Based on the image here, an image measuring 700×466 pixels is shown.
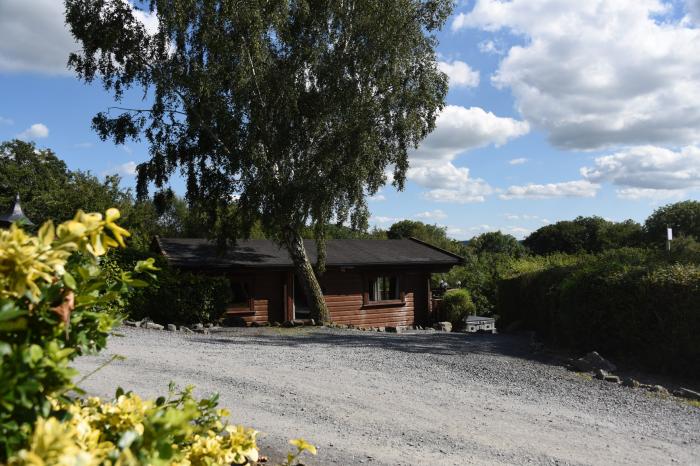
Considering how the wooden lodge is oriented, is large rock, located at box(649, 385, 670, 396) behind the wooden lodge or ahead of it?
ahead

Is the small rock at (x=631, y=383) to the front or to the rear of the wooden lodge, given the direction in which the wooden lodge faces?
to the front

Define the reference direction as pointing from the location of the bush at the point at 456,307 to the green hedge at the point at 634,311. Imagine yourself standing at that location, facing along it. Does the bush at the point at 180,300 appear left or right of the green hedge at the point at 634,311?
right

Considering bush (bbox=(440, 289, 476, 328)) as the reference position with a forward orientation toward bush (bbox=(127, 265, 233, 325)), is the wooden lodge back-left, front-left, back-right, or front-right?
front-right

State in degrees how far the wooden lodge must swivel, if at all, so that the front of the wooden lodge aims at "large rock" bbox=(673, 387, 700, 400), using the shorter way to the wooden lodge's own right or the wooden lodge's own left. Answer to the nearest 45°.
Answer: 0° — it already faces it

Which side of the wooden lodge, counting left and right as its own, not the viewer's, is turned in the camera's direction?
front

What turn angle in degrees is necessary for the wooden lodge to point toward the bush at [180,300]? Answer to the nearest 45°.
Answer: approximately 45° to its right

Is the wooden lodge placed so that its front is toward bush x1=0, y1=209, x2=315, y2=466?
yes

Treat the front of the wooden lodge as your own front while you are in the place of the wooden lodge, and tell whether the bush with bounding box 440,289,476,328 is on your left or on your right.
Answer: on your left

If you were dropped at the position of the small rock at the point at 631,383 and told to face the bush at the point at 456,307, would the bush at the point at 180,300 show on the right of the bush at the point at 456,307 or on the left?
left

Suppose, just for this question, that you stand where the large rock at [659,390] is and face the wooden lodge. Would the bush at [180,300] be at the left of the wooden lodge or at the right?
left
